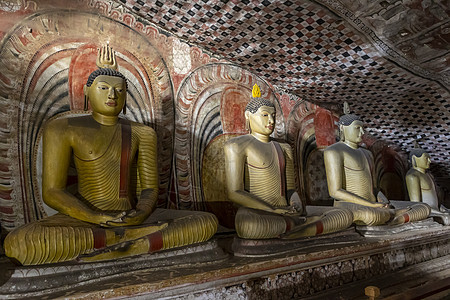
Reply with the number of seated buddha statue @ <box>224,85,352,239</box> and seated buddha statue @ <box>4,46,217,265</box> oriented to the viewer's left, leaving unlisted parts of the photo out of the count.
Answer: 0

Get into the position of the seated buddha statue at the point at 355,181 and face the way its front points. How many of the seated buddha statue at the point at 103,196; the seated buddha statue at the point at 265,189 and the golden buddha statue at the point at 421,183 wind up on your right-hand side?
2

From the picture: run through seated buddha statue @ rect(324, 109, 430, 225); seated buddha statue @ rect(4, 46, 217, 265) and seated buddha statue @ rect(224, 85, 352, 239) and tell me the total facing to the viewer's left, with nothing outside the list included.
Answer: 0

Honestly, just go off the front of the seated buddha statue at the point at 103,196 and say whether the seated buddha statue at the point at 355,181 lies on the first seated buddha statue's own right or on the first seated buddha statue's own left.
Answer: on the first seated buddha statue's own left

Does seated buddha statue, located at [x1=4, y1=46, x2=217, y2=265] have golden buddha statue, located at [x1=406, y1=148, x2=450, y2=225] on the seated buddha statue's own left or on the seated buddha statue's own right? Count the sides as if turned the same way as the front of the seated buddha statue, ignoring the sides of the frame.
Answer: on the seated buddha statue's own left

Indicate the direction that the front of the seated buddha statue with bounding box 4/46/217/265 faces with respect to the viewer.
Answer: facing the viewer and to the right of the viewer

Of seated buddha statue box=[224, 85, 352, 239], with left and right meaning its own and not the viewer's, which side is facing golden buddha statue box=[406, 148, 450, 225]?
left

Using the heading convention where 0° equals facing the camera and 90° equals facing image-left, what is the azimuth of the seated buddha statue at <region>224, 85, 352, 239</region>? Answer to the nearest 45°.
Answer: approximately 315°

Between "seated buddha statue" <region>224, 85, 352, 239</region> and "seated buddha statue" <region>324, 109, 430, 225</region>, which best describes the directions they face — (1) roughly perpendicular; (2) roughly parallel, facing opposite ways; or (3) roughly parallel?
roughly parallel

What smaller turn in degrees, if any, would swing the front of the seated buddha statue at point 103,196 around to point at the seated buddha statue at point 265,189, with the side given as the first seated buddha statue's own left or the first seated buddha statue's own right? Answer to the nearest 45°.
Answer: approximately 45° to the first seated buddha statue's own left

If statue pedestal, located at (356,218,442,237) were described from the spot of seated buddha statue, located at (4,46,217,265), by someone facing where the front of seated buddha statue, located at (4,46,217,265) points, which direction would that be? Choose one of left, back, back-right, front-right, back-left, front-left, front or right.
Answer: front-left

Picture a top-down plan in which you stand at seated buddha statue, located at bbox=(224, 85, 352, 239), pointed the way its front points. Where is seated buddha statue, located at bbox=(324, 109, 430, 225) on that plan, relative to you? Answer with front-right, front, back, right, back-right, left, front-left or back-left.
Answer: left
